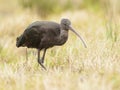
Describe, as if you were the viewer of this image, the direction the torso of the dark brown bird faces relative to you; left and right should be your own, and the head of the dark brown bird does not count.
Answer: facing to the right of the viewer
